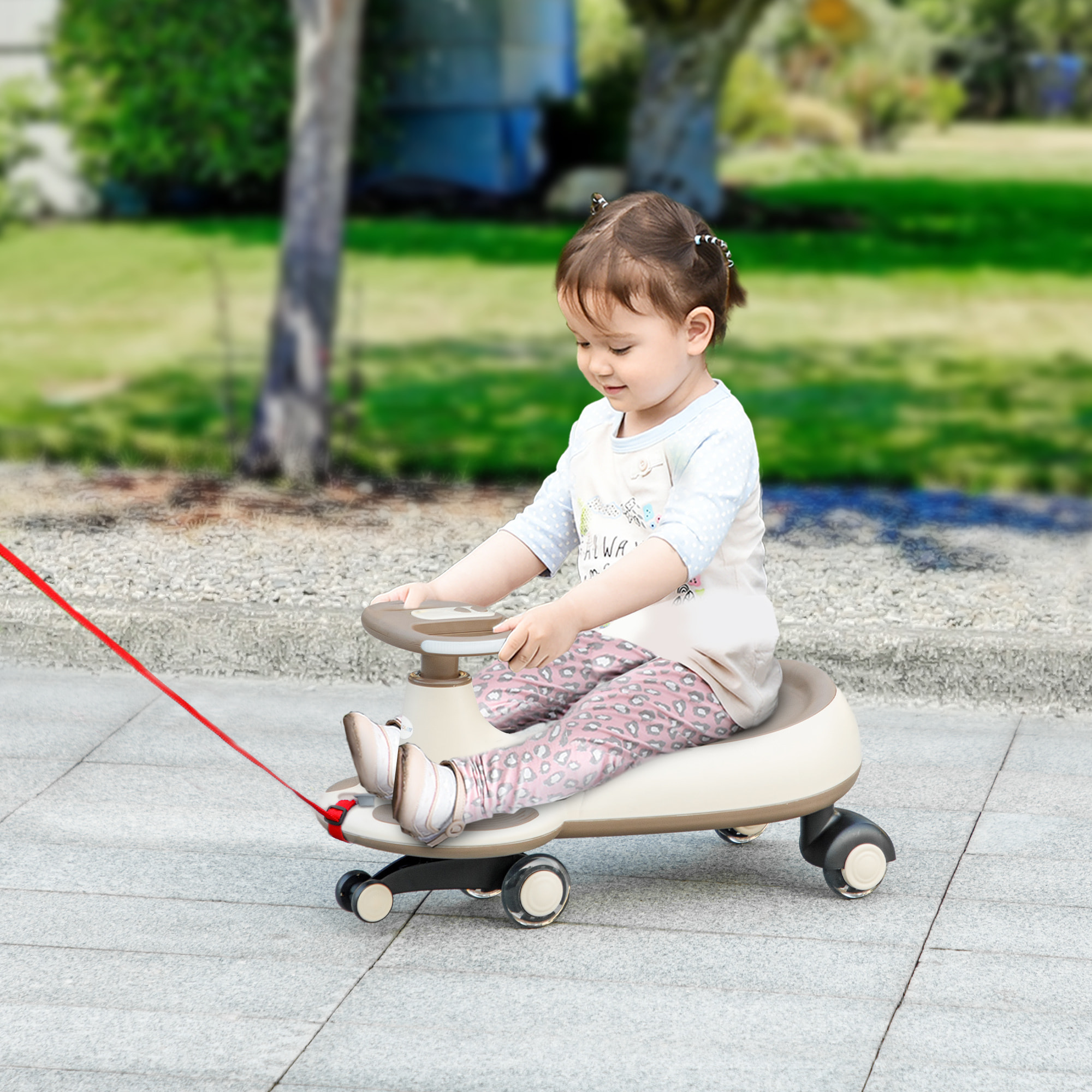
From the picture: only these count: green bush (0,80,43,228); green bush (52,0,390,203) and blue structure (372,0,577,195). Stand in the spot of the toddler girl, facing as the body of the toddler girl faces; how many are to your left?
0

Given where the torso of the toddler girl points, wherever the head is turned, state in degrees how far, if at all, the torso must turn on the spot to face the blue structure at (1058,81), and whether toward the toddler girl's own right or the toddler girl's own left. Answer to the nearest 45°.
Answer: approximately 135° to the toddler girl's own right

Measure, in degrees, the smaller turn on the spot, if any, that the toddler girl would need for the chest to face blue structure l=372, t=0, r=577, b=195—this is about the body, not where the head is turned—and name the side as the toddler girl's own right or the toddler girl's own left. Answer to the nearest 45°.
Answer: approximately 135° to the toddler girl's own right

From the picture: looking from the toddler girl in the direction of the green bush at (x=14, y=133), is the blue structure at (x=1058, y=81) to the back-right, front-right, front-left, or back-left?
front-right

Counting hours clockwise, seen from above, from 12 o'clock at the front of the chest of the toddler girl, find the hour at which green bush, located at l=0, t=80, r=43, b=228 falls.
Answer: The green bush is roughly at 4 o'clock from the toddler girl.
